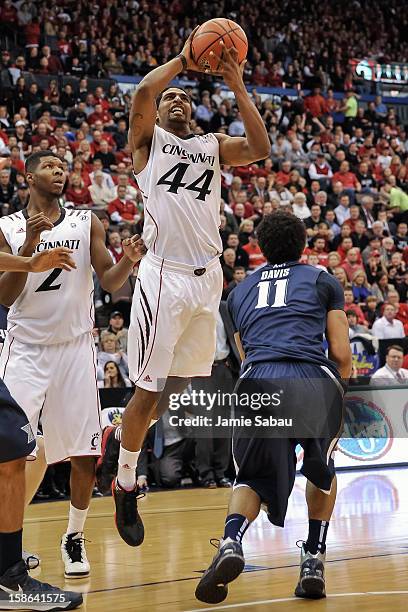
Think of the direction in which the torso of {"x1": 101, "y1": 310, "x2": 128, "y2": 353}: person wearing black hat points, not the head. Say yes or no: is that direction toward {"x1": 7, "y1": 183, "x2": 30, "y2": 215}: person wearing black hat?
no

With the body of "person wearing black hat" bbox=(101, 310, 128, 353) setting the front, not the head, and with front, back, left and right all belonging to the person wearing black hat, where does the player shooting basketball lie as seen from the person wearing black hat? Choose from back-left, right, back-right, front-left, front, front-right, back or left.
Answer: front

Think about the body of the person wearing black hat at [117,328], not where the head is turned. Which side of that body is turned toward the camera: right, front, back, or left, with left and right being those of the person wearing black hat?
front

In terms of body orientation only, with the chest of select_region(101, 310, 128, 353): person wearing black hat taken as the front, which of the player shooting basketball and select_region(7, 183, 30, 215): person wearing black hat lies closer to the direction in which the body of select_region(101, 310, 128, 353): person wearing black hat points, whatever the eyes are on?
the player shooting basketball

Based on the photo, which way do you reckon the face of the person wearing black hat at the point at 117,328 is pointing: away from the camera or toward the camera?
toward the camera

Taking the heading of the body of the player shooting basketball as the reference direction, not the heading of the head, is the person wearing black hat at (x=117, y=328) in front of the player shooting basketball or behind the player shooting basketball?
behind

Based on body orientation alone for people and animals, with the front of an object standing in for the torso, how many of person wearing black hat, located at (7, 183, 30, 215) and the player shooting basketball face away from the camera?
0

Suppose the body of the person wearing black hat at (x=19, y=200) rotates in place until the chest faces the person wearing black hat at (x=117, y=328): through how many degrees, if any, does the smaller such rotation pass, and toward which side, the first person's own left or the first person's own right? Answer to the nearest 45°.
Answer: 0° — they already face them

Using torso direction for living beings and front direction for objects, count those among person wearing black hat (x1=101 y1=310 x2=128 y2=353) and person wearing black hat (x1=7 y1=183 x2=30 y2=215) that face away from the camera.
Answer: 0

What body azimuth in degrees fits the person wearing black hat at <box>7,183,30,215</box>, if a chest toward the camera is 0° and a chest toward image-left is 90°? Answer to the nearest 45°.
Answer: approximately 315°

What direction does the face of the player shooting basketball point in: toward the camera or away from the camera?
toward the camera

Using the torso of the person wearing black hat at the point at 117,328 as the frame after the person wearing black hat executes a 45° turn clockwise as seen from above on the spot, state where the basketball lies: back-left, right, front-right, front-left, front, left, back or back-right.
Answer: front-left

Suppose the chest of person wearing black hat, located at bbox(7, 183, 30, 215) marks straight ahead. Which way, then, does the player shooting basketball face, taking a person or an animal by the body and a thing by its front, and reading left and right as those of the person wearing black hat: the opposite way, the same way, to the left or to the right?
the same way

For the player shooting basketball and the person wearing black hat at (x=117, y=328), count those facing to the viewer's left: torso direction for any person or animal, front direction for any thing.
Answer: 0
